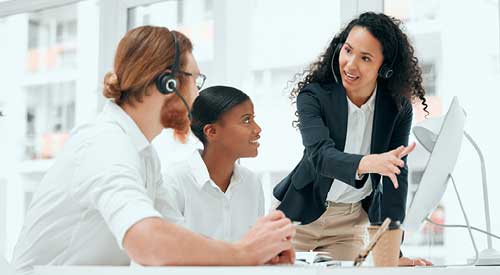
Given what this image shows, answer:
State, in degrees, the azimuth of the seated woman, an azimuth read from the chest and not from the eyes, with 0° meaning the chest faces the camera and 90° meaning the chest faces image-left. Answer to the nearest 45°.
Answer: approximately 315°

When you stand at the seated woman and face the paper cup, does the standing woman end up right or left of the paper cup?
left

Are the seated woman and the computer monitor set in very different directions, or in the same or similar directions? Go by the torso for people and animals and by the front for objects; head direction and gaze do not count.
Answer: very different directions

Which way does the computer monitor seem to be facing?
to the viewer's left

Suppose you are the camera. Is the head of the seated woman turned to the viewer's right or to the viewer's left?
to the viewer's right

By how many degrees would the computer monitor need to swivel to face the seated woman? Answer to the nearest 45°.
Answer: approximately 45° to its right

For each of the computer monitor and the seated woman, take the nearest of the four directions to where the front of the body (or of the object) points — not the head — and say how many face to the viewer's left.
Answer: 1

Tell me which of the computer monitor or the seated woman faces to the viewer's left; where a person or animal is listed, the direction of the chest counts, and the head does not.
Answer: the computer monitor
